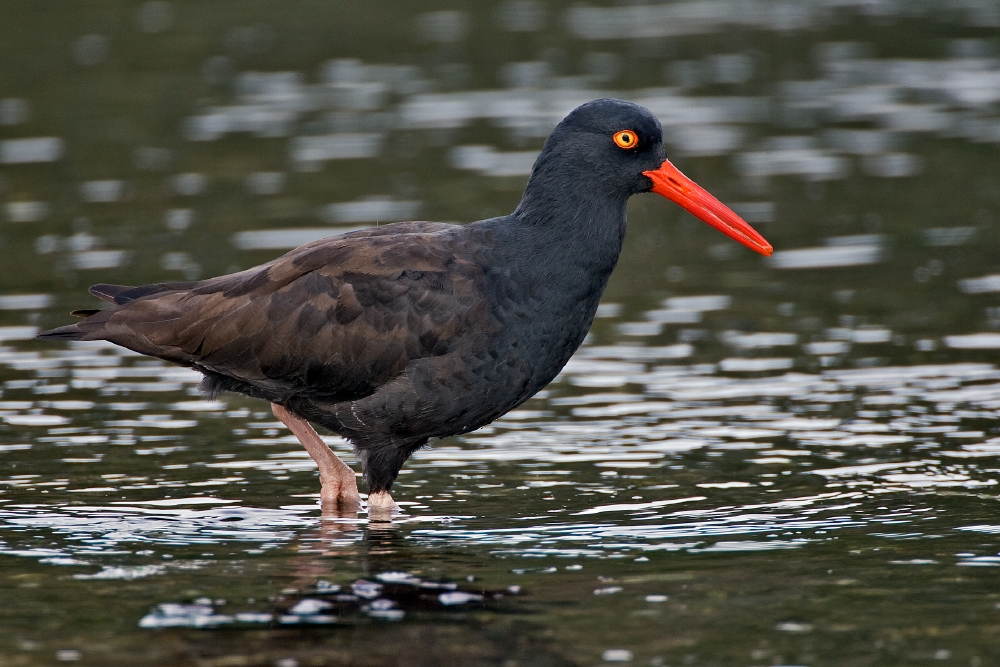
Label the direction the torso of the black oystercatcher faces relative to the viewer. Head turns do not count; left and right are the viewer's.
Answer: facing to the right of the viewer
